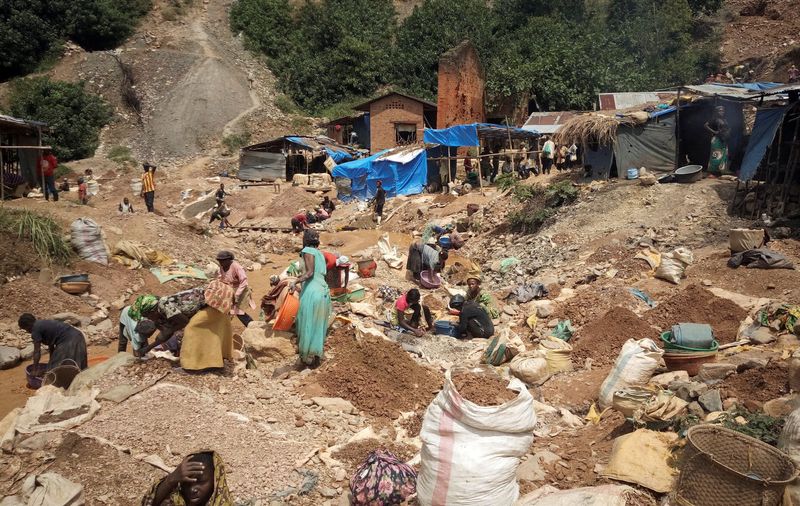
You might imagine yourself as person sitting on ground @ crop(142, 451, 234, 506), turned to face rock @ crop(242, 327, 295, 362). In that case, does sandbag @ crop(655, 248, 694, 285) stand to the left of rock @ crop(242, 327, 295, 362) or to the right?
right

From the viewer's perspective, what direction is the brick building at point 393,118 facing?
toward the camera

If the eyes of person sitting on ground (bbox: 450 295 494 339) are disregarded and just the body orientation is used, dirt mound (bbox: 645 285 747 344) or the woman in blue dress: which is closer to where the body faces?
the woman in blue dress

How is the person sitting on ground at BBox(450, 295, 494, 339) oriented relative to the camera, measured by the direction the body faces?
to the viewer's left

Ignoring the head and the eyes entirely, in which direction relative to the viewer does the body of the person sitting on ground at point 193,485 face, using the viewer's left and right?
facing the viewer

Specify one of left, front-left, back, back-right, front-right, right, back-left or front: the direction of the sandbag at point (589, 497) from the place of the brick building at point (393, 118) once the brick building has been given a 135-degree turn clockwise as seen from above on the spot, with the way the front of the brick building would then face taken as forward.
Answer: back-left

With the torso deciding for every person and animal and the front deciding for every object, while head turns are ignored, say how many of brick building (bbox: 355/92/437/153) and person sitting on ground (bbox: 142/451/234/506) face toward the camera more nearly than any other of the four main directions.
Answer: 2

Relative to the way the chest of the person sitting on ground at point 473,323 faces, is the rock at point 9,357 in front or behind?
in front
